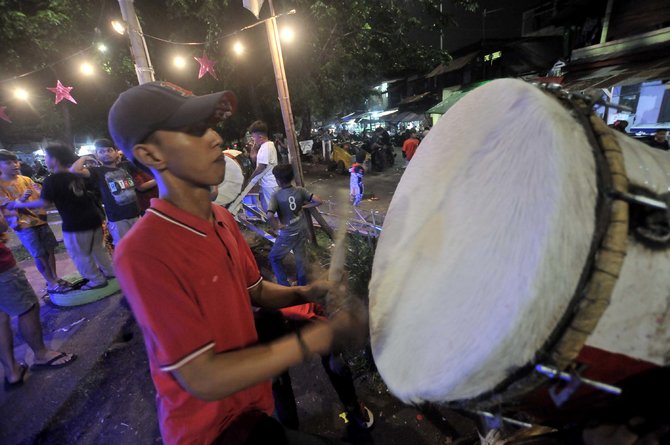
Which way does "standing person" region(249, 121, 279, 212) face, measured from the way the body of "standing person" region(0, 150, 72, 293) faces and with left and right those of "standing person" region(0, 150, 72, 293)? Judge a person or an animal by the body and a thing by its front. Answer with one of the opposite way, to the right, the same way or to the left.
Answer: the opposite way

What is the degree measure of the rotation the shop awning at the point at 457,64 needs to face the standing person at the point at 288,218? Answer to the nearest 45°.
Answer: approximately 45° to its left

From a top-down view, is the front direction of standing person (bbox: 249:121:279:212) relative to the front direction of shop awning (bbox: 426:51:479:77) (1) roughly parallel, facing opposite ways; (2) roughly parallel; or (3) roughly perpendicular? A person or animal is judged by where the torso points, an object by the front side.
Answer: roughly parallel

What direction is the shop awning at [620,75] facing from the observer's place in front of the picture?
facing the viewer and to the left of the viewer

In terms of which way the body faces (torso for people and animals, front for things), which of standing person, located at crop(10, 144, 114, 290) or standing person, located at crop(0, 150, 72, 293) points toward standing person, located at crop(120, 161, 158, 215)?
standing person, located at crop(0, 150, 72, 293)

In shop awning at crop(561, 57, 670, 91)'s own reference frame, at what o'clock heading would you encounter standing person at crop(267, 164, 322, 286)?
The standing person is roughly at 11 o'clock from the shop awning.

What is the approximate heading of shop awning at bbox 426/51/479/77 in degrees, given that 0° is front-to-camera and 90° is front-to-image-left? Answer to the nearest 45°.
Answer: approximately 45°

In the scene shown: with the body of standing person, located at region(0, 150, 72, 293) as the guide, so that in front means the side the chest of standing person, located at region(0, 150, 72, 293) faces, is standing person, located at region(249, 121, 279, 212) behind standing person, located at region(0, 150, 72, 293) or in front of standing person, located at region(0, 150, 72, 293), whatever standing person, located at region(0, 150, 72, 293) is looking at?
in front

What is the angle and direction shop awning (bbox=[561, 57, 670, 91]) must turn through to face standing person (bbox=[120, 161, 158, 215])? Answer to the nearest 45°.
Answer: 0° — it already faces them

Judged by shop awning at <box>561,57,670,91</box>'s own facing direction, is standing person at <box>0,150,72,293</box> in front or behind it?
in front

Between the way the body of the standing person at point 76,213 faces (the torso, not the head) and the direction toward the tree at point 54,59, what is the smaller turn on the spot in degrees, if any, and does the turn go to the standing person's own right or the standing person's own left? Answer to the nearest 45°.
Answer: approximately 45° to the standing person's own right

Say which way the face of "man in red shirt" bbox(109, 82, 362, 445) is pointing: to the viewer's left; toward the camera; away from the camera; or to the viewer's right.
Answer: to the viewer's right

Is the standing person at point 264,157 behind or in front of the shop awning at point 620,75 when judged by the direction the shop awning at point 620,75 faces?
in front

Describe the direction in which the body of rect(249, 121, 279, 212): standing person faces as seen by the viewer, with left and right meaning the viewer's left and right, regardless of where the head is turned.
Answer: facing to the left of the viewer

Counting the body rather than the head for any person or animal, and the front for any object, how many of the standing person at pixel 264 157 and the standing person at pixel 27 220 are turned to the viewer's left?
1

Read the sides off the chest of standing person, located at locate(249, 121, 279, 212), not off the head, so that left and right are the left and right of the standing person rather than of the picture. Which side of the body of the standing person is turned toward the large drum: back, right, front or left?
left

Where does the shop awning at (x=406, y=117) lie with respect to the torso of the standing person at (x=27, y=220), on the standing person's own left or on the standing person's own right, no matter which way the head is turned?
on the standing person's own left

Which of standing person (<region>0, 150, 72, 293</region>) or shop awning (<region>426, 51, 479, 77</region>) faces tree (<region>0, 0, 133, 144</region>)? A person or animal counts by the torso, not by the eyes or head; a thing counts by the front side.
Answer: the shop awning
